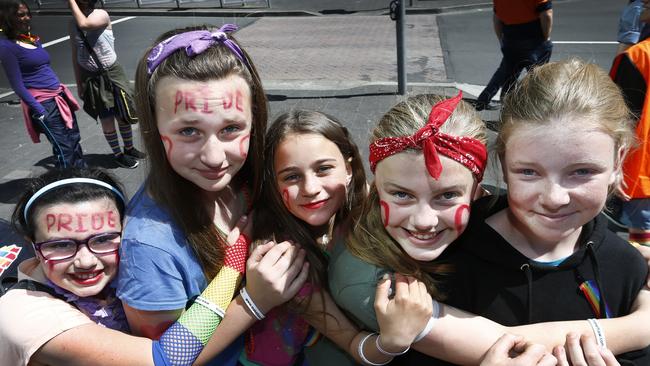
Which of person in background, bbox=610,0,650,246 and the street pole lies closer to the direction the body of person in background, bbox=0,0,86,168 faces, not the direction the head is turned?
the person in background

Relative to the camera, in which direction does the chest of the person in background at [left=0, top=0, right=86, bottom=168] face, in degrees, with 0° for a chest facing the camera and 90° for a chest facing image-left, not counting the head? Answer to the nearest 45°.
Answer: approximately 315°

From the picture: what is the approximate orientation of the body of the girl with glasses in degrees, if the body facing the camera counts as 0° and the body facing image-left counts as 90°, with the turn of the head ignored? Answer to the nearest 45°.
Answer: approximately 315°

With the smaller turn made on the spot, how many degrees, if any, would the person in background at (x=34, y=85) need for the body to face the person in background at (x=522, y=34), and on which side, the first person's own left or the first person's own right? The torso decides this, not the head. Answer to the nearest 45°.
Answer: approximately 45° to the first person's own left

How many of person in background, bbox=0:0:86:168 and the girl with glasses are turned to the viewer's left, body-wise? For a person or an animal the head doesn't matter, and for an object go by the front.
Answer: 0

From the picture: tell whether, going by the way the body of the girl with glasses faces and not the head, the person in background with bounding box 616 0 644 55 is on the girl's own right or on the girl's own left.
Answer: on the girl's own left

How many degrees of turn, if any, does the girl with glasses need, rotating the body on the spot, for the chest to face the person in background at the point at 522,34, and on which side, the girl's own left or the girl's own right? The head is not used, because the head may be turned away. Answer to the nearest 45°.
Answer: approximately 90° to the girl's own left
